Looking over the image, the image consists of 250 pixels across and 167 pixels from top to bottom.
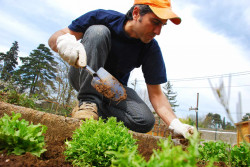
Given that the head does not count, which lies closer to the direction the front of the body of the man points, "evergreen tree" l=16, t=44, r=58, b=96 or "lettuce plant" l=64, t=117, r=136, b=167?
the lettuce plant

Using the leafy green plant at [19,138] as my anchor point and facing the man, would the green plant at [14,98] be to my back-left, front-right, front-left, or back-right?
front-left

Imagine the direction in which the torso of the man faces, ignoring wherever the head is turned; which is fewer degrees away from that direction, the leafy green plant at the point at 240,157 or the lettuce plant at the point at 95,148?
the leafy green plant

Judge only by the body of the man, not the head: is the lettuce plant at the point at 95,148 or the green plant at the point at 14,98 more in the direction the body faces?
the lettuce plant

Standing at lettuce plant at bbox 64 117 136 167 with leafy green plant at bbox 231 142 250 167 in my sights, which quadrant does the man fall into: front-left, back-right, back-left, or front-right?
front-left

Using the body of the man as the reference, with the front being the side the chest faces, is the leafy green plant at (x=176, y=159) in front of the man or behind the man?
in front

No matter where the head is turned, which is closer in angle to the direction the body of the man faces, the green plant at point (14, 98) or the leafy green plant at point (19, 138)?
the leafy green plant

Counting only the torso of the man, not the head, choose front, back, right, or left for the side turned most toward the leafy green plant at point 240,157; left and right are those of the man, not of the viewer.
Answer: front

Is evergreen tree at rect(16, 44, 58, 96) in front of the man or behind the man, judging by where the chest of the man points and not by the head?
behind

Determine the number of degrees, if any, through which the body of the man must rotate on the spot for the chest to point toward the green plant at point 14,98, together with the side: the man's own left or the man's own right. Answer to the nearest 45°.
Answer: approximately 180°
